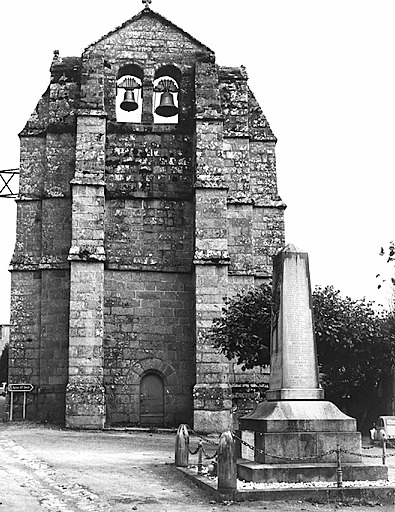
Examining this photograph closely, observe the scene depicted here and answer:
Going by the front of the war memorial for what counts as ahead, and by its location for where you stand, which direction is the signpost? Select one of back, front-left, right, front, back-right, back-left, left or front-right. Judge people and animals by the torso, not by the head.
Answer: front-right

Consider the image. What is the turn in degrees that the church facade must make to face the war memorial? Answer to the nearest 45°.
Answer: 0° — it already faces it

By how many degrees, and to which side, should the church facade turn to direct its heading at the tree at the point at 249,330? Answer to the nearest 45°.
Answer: approximately 45° to its left

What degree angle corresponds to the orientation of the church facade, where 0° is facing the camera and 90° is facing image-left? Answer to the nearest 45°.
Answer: approximately 0°

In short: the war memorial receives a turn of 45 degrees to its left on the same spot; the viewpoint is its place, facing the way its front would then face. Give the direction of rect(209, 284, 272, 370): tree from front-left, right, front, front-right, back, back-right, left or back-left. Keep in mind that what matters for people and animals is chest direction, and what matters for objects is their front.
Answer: back-right

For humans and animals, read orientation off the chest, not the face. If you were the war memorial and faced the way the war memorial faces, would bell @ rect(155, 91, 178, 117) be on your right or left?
on your right
